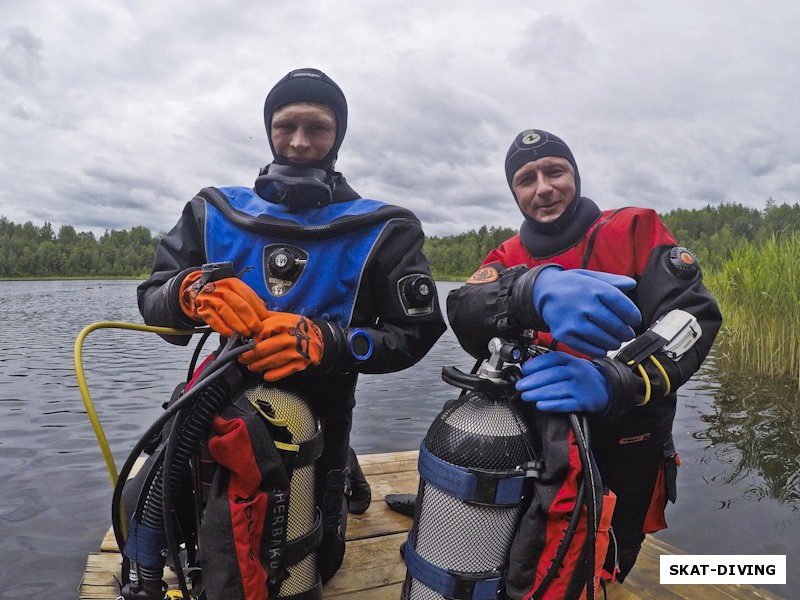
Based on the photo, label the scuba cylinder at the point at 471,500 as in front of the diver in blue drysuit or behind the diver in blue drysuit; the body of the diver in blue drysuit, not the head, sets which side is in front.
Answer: in front

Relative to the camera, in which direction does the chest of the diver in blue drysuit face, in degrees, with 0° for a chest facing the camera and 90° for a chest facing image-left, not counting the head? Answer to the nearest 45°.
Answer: approximately 0°
